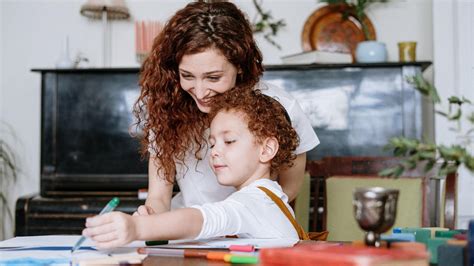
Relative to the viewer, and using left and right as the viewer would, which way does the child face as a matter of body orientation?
facing to the left of the viewer

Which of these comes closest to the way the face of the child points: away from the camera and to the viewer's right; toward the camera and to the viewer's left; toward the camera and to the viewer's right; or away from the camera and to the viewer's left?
toward the camera and to the viewer's left

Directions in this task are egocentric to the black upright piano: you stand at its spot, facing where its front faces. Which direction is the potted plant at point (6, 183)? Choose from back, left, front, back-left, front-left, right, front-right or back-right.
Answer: back-right

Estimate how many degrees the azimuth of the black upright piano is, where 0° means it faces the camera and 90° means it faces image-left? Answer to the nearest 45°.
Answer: approximately 0°

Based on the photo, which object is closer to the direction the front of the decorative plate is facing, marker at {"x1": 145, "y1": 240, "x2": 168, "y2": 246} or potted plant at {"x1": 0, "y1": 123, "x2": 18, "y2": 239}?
the marker

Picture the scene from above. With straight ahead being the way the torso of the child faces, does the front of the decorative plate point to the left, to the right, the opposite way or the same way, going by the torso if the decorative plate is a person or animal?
to the left

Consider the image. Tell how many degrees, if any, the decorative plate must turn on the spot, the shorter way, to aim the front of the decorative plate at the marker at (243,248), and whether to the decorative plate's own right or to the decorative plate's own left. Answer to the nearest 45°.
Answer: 0° — it already faces it

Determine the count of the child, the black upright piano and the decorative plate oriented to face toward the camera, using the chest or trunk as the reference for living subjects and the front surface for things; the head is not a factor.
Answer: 2

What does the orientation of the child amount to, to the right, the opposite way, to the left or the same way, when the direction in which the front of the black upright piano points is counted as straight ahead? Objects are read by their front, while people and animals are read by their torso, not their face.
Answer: to the right
